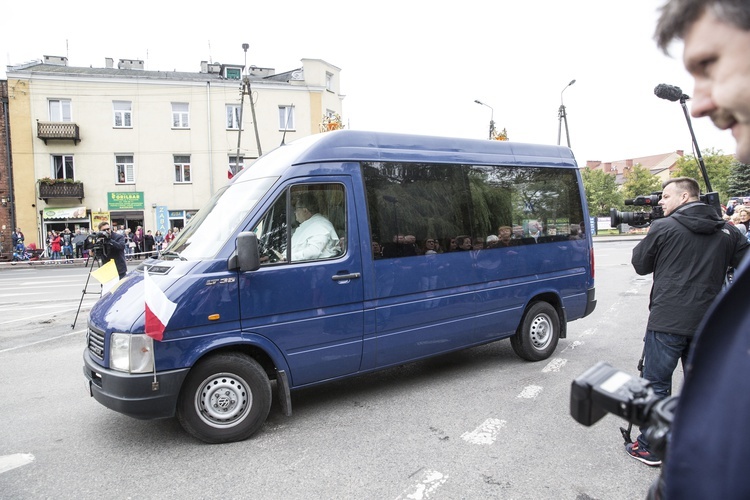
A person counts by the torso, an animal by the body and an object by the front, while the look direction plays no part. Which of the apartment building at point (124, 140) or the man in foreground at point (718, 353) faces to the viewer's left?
the man in foreground

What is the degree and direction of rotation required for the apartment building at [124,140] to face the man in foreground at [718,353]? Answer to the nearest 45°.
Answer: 0° — it already faces them

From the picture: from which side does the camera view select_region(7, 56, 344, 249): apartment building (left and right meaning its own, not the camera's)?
front

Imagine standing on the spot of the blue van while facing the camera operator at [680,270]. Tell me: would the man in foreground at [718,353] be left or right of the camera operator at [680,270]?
right

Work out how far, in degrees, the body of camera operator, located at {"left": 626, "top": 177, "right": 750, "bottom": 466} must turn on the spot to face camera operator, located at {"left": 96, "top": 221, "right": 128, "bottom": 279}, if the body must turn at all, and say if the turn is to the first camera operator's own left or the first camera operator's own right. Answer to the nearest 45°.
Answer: approximately 45° to the first camera operator's own left

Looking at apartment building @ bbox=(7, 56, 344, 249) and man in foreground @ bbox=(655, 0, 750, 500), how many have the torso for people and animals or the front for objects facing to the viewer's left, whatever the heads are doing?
1

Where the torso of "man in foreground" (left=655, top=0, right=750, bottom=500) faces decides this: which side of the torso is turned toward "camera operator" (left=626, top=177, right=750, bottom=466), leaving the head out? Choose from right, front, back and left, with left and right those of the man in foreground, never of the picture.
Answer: right

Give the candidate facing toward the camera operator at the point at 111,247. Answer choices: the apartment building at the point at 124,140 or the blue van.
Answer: the apartment building

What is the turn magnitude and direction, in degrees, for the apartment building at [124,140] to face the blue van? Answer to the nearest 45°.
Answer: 0° — it already faces it

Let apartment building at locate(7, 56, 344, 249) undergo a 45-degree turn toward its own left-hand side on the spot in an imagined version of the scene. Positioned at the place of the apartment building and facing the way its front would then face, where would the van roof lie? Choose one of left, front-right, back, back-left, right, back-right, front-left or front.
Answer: front-right

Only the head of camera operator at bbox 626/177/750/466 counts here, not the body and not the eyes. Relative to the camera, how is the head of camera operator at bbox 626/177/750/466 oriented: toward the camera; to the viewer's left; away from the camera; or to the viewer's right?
to the viewer's left

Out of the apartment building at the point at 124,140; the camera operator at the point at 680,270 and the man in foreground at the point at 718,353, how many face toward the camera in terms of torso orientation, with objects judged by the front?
1

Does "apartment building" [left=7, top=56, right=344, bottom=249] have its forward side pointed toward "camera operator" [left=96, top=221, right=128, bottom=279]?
yes

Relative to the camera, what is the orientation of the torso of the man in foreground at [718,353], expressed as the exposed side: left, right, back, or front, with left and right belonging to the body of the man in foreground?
left

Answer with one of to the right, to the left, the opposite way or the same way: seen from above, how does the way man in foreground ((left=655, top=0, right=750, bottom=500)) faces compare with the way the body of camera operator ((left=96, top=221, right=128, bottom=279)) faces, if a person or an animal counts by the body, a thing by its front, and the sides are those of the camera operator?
to the right

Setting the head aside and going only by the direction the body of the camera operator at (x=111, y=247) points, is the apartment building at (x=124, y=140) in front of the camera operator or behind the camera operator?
behind
